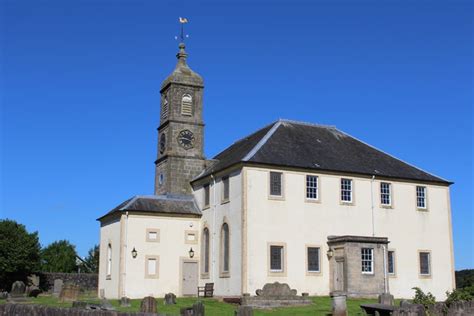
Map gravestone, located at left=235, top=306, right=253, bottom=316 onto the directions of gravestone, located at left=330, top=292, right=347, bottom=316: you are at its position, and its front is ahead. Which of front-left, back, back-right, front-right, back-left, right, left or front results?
front-right

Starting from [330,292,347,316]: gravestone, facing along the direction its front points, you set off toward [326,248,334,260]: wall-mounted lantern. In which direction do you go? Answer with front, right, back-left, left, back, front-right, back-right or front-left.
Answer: back

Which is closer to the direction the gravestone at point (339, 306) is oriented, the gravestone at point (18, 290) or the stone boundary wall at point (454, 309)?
the stone boundary wall

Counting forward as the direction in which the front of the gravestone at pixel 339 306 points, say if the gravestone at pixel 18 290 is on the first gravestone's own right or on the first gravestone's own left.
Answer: on the first gravestone's own right

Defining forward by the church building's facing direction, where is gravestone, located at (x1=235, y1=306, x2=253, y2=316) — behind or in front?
in front

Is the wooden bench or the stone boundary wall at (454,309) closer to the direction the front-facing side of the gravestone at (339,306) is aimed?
the stone boundary wall

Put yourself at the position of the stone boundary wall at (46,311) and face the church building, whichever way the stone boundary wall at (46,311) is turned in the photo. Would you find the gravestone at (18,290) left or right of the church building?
left
